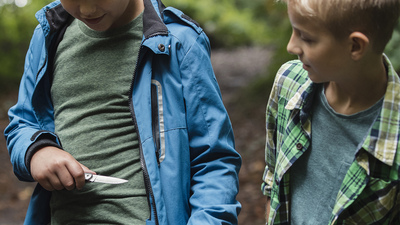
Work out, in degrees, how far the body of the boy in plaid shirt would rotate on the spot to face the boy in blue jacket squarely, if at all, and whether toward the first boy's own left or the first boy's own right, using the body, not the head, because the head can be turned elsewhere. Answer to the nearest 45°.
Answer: approximately 45° to the first boy's own right

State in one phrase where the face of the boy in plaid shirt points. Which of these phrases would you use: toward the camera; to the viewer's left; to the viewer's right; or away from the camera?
to the viewer's left
